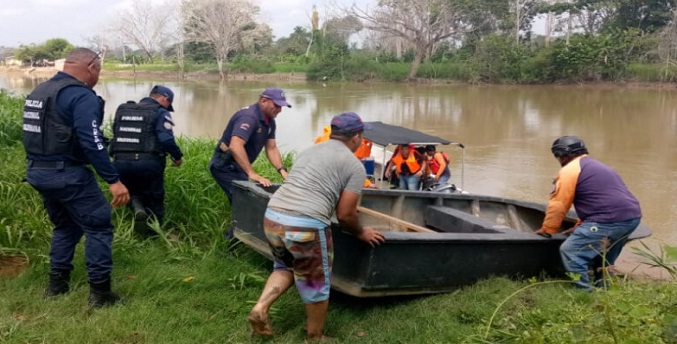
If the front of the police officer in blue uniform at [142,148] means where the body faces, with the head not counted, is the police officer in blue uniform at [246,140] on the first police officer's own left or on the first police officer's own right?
on the first police officer's own right

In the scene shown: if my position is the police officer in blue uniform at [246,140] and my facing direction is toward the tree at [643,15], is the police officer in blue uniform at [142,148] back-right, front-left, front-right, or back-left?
back-left

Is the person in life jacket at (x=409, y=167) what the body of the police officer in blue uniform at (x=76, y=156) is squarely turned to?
yes

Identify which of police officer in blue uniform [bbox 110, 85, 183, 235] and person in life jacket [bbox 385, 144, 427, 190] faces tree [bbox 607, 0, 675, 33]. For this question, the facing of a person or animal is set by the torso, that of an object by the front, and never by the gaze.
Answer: the police officer in blue uniform

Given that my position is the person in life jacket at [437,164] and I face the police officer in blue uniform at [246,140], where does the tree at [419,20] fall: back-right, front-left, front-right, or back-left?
back-right

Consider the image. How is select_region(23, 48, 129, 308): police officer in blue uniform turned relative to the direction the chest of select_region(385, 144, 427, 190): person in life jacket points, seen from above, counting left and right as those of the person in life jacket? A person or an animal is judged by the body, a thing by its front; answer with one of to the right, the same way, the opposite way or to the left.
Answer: the opposite way

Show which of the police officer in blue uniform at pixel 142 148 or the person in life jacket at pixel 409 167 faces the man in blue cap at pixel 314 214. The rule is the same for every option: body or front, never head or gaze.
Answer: the person in life jacket

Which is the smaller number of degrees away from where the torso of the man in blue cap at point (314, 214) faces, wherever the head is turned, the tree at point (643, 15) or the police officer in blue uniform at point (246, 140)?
the tree

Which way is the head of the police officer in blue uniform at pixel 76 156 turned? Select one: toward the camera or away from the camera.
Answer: away from the camera

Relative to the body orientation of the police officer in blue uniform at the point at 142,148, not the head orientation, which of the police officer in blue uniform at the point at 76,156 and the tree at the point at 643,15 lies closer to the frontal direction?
the tree

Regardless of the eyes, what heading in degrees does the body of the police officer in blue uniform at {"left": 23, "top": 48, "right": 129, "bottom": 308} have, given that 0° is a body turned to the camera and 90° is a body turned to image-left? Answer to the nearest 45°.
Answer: approximately 225°
